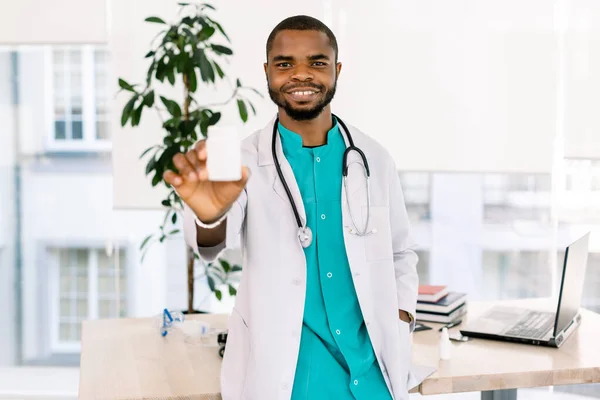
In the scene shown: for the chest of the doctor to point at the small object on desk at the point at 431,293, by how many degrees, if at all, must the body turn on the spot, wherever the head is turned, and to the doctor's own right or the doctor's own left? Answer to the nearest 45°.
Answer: approximately 135° to the doctor's own left

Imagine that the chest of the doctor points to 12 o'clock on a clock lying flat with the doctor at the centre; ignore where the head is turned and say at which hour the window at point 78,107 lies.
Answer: The window is roughly at 5 o'clock from the doctor.

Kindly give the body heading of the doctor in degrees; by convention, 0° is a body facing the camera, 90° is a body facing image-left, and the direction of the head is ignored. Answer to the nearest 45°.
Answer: approximately 0°

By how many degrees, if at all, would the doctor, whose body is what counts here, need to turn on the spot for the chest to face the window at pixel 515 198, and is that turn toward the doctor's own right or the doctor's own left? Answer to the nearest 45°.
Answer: approximately 135° to the doctor's own left

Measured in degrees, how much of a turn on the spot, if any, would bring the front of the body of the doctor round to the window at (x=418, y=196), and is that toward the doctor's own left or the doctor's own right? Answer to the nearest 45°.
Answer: approximately 180°

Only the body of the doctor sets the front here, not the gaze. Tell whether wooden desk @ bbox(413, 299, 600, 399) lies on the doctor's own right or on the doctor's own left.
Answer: on the doctor's own left

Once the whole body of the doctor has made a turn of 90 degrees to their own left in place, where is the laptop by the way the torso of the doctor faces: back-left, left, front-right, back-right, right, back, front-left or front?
front-left

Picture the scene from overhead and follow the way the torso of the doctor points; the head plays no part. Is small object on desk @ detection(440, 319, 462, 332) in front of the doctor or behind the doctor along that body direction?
behind

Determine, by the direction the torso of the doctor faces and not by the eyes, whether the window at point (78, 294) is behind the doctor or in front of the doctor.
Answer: behind

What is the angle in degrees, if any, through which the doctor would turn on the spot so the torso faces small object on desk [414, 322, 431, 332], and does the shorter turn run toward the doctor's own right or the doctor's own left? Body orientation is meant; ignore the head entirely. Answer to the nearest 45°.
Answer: approximately 135° to the doctor's own left

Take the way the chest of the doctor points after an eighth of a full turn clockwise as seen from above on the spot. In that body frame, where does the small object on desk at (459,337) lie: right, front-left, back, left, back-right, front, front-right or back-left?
back
